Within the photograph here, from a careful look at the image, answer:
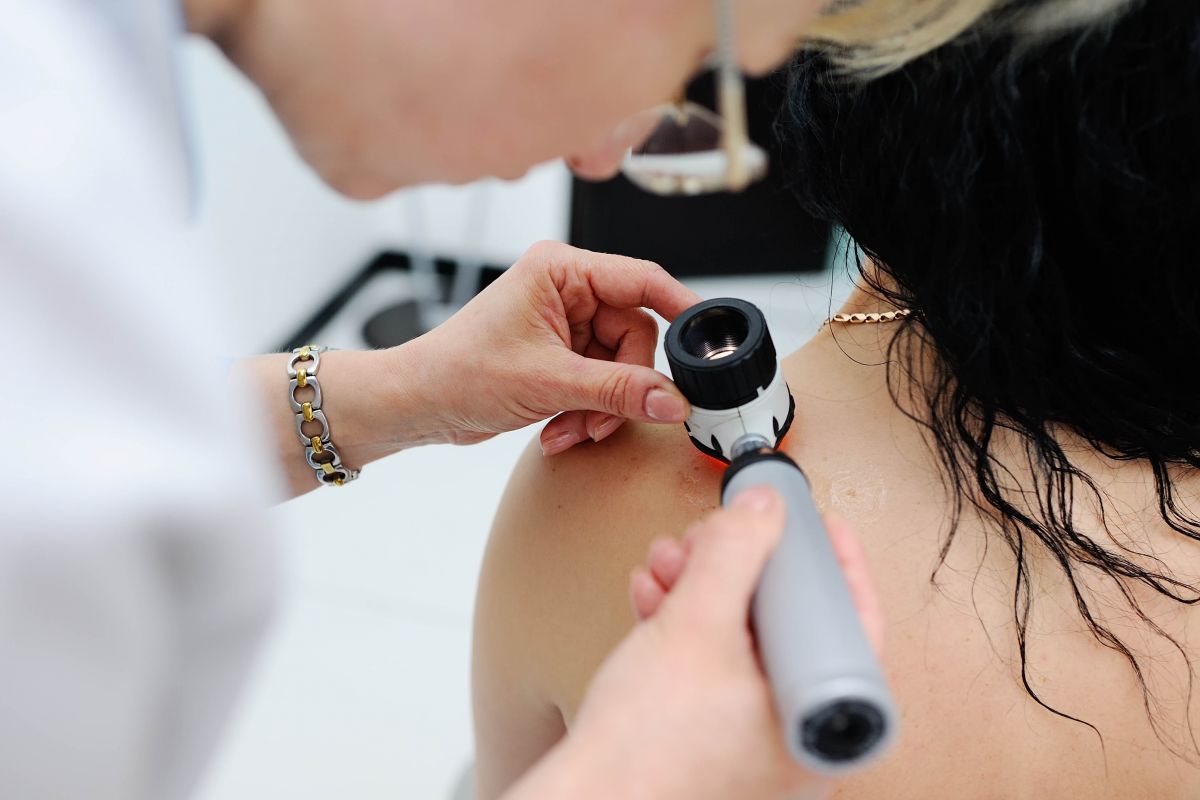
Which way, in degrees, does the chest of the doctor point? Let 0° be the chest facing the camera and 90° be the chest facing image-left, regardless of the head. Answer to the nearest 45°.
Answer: approximately 270°

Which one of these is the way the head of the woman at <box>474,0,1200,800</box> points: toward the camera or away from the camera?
away from the camera

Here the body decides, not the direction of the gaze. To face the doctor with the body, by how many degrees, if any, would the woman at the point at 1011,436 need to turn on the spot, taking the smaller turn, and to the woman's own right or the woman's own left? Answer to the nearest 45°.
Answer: approximately 135° to the woman's own left

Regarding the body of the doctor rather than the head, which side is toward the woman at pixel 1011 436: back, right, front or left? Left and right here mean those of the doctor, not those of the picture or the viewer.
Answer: front

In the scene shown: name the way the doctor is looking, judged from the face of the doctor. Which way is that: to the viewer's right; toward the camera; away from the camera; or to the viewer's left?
to the viewer's right

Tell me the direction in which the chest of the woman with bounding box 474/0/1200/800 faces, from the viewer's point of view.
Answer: away from the camera

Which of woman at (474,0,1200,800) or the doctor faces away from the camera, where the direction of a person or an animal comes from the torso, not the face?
the woman
